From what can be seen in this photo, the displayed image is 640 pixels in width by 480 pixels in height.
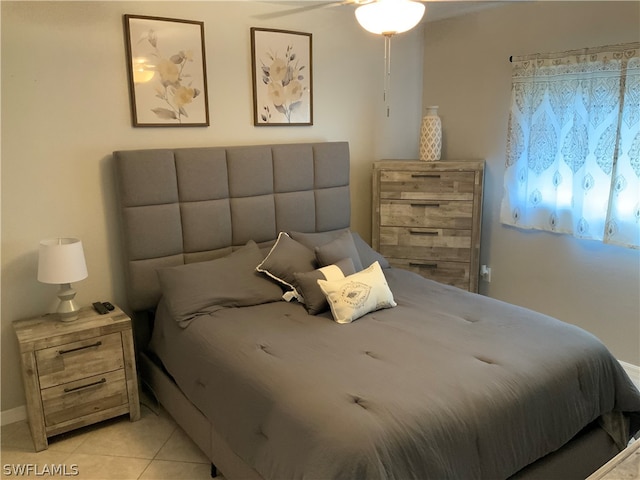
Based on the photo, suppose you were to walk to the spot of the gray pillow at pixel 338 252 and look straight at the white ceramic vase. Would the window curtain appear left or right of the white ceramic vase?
right

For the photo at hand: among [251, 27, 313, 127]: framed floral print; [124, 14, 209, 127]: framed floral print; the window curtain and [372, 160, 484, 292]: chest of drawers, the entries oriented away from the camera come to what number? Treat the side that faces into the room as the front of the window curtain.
0

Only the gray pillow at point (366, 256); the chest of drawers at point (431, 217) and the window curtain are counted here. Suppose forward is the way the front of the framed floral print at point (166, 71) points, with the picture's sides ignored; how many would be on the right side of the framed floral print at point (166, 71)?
0

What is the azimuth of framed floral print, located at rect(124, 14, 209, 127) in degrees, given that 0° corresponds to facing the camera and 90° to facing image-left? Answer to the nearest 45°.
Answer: approximately 315°

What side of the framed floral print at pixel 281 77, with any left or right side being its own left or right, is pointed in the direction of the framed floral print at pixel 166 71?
right

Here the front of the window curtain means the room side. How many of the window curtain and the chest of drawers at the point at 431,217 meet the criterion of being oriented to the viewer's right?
0

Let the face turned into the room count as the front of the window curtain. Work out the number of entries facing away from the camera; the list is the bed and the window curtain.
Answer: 0

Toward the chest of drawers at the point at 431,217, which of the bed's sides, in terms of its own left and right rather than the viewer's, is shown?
left

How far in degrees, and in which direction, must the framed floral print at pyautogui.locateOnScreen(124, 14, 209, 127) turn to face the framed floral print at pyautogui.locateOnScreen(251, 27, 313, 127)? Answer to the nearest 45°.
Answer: approximately 45° to its left

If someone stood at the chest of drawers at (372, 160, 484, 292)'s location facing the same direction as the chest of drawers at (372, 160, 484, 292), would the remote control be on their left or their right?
on their right

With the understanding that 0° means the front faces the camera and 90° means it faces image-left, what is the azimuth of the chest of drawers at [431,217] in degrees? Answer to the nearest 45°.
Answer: approximately 0°

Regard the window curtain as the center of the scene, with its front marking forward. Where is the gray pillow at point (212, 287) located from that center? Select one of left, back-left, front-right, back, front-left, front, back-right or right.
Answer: front

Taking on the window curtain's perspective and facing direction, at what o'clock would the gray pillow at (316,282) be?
The gray pillow is roughly at 12 o'clock from the window curtain.

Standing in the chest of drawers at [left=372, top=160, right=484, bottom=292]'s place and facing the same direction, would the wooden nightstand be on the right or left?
on its right

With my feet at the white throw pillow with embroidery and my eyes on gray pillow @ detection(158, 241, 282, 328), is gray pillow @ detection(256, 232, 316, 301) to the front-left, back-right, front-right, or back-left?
front-right
